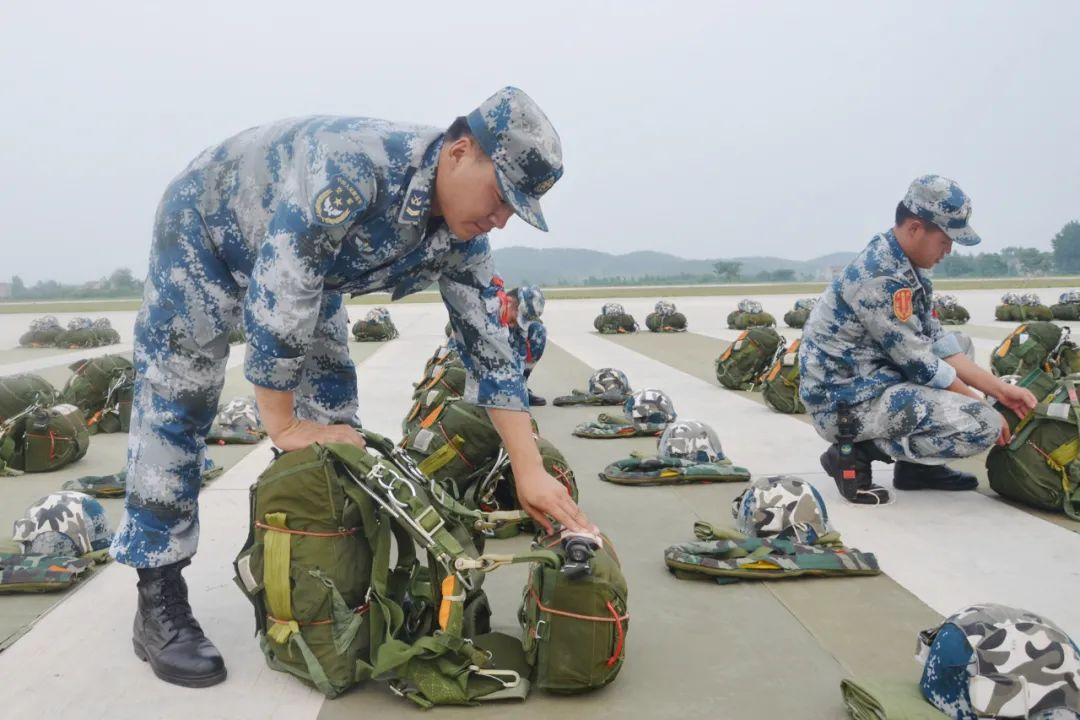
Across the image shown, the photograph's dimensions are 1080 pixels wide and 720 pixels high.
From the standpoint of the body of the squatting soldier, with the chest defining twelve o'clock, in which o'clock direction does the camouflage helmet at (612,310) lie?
The camouflage helmet is roughly at 8 o'clock from the squatting soldier.

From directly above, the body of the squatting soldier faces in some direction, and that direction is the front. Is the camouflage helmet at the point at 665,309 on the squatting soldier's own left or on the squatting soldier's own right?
on the squatting soldier's own left

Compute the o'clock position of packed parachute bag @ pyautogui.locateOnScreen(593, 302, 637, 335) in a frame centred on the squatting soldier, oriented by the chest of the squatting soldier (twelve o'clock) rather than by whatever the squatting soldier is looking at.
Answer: The packed parachute bag is roughly at 8 o'clock from the squatting soldier.

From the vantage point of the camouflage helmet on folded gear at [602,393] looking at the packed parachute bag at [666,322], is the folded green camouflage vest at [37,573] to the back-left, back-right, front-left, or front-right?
back-left

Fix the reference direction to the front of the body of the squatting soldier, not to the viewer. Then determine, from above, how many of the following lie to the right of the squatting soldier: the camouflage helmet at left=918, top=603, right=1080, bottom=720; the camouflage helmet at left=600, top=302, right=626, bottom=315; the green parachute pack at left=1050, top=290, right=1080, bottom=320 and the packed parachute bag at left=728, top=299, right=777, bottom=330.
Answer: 1

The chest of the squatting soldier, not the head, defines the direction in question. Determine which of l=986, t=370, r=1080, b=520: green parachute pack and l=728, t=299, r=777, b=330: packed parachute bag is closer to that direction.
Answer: the green parachute pack

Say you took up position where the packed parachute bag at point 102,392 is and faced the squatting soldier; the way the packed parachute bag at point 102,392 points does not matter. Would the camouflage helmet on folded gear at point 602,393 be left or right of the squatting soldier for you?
left

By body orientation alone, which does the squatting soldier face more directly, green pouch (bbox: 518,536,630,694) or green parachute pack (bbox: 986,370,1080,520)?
the green parachute pack

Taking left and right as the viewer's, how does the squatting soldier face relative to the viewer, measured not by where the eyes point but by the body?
facing to the right of the viewer

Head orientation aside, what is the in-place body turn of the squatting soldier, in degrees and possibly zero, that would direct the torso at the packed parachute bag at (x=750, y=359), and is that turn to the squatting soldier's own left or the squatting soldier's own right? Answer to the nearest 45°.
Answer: approximately 90° to the squatting soldier's own left

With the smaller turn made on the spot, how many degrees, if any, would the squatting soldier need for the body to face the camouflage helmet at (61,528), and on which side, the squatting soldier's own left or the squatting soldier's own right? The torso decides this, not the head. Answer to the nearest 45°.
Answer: approximately 135° to the squatting soldier's own right

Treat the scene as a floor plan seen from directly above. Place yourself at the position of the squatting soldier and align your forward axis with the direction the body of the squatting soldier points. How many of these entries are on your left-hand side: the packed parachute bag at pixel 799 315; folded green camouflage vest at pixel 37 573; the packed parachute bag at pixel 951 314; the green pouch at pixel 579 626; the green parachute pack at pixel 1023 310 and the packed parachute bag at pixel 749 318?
4

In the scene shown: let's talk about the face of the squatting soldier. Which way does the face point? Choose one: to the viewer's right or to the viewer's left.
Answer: to the viewer's right
